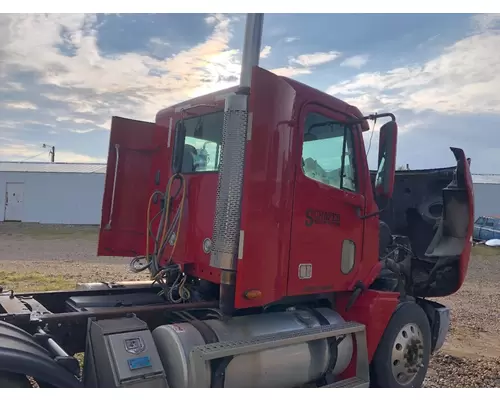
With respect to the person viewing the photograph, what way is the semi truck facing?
facing away from the viewer and to the right of the viewer

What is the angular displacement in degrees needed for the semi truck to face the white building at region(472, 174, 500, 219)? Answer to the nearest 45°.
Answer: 0° — it already faces it

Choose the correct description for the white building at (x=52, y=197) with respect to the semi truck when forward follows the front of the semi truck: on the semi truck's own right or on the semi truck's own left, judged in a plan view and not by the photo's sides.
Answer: on the semi truck's own left

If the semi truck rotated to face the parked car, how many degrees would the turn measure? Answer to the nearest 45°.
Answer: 0° — it already faces it

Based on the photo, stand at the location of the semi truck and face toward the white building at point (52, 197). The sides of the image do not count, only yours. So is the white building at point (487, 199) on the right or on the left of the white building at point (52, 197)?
right
